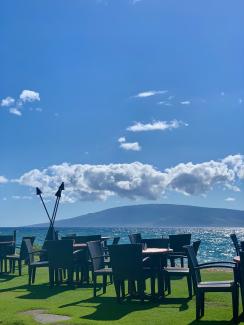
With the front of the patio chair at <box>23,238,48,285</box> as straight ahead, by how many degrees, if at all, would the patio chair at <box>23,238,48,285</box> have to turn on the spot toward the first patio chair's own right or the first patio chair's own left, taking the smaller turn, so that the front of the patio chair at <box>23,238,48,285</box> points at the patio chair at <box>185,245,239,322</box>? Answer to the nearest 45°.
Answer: approximately 45° to the first patio chair's own right

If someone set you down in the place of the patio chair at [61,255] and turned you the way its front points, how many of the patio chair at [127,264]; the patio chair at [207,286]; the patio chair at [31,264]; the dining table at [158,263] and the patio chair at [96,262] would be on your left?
1

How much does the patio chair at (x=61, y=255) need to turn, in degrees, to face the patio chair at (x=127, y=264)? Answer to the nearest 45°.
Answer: approximately 90° to its right

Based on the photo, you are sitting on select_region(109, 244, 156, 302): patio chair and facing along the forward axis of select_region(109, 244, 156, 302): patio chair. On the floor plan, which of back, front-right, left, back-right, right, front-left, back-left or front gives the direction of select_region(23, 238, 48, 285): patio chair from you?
left

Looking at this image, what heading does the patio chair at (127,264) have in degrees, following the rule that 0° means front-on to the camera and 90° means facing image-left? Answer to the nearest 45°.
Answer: approximately 225°

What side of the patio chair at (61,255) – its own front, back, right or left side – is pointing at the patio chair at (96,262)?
right

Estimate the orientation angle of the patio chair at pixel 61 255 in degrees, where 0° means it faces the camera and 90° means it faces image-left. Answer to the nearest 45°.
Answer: approximately 225°

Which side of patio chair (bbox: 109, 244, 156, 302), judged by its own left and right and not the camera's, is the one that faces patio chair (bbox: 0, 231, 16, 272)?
left
